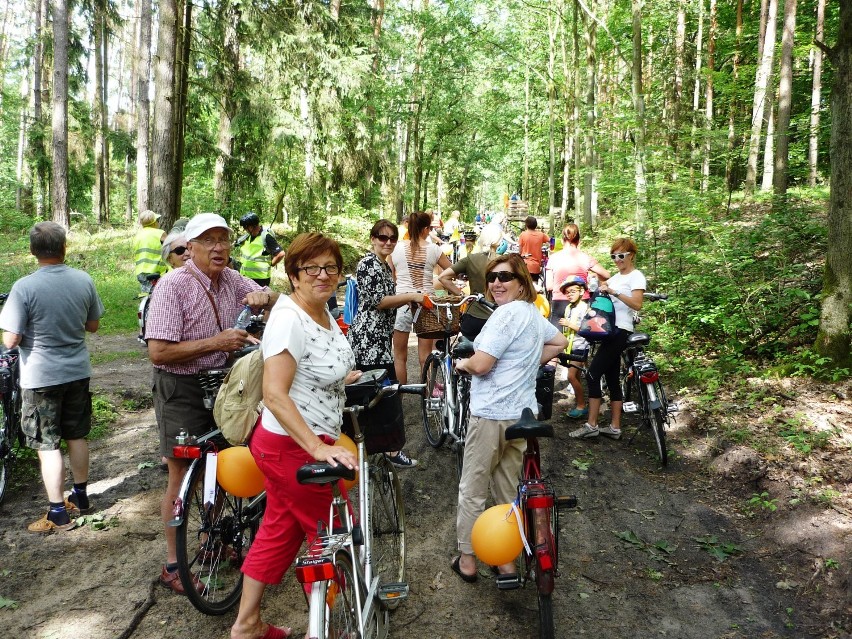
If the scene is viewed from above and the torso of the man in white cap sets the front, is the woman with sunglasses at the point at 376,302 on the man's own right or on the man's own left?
on the man's own left

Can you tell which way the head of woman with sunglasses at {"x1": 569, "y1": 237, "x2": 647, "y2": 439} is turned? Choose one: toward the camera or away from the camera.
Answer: toward the camera

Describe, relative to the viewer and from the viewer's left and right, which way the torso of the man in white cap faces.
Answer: facing the viewer and to the right of the viewer

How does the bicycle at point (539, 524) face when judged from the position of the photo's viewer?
facing away from the viewer

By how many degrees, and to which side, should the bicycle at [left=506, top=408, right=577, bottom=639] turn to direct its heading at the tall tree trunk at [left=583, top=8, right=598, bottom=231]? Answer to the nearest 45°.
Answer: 0° — it already faces it

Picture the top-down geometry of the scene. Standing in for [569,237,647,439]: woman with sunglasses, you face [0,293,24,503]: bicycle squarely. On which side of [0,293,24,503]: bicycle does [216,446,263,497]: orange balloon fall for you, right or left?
left

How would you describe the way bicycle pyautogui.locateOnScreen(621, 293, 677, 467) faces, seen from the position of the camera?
facing away from the viewer

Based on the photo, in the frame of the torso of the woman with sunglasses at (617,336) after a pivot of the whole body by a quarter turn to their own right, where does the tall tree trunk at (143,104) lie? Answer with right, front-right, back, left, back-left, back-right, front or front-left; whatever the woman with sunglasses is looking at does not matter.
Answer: front-left

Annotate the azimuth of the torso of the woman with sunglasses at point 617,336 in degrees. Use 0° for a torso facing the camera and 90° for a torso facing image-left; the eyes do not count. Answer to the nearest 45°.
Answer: approximately 90°

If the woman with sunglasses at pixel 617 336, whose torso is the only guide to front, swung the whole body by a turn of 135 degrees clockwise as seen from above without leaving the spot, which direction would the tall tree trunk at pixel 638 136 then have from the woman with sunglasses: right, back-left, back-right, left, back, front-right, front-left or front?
front-left

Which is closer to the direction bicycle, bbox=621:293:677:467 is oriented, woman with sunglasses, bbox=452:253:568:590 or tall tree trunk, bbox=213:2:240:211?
the tall tree trunk
